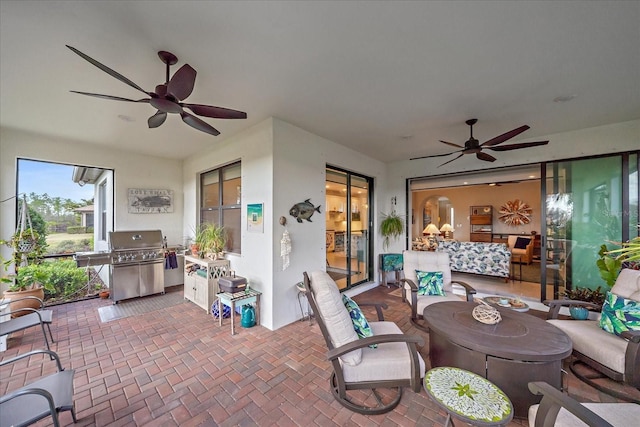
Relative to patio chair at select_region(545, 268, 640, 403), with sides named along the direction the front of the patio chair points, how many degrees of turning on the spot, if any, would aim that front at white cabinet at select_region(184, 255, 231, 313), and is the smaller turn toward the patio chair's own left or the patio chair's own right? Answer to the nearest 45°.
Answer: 0° — it already faces it

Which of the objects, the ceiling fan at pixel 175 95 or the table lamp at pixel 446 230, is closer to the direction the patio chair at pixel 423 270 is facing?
the ceiling fan

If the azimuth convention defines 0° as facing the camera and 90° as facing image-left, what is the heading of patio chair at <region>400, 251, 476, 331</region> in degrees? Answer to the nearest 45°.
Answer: approximately 315°

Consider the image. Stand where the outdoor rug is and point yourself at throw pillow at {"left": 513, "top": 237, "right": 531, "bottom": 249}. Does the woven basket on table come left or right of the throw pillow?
right

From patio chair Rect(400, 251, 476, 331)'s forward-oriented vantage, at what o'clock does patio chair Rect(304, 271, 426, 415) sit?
patio chair Rect(304, 271, 426, 415) is roughly at 2 o'clock from patio chair Rect(400, 251, 476, 331).

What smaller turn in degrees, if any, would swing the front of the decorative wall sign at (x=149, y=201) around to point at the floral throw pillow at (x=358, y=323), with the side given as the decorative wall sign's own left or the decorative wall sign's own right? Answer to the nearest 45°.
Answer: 0° — it already faces it

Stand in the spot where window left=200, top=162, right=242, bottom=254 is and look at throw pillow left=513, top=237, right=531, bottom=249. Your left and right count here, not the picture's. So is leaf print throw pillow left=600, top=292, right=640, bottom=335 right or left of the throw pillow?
right

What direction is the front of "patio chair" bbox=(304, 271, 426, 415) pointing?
to the viewer's right

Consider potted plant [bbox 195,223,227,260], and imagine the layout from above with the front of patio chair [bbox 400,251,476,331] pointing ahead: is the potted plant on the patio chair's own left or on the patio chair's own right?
on the patio chair's own right

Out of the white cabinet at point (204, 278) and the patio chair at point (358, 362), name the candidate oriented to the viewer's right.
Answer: the patio chair

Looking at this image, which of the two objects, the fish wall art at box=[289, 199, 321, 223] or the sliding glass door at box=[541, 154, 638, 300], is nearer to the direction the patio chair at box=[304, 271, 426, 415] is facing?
the sliding glass door

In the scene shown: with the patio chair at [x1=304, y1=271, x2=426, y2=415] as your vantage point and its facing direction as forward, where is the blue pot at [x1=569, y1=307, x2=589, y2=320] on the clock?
The blue pot is roughly at 11 o'clock from the patio chair.

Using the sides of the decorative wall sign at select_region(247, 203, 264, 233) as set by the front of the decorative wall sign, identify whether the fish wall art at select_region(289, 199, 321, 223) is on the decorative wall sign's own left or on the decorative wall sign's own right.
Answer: on the decorative wall sign's own left

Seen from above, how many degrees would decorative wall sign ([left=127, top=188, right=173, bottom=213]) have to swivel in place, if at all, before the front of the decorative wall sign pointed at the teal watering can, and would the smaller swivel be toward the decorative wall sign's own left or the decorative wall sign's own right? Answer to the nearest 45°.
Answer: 0° — it already faces it

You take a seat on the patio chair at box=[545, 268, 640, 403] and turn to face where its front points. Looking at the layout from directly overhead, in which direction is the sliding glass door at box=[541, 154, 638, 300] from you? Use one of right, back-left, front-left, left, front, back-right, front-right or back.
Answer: back-right

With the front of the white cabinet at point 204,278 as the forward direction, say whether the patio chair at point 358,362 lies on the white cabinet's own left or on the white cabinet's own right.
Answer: on the white cabinet's own left
